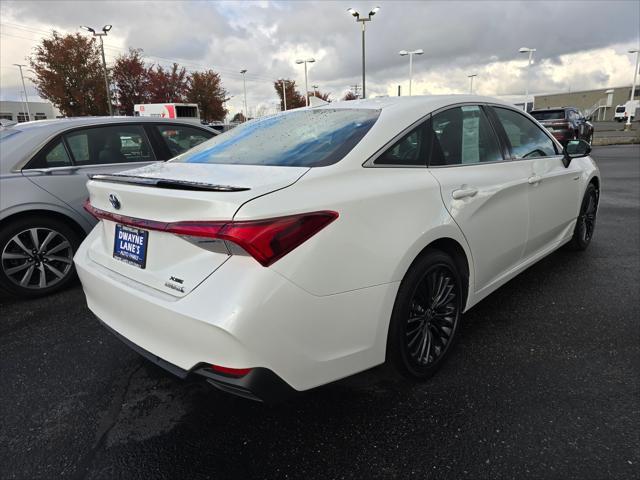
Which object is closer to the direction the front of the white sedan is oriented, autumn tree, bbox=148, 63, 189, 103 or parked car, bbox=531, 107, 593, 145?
the parked car

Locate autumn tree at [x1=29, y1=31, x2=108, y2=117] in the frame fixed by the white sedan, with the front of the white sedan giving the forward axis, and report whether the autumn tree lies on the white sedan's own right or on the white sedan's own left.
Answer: on the white sedan's own left

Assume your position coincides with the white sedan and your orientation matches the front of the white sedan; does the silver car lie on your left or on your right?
on your left

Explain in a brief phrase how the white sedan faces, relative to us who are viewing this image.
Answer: facing away from the viewer and to the right of the viewer

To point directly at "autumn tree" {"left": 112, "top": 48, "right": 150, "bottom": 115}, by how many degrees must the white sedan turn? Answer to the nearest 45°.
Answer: approximately 90° to its left

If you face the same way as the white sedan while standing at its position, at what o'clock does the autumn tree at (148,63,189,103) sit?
The autumn tree is roughly at 10 o'clock from the white sedan.

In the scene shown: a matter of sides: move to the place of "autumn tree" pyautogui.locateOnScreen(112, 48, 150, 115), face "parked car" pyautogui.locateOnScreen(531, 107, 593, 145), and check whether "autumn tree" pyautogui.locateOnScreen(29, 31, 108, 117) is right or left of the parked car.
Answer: right

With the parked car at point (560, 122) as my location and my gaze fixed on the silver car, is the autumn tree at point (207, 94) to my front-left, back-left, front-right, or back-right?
back-right
